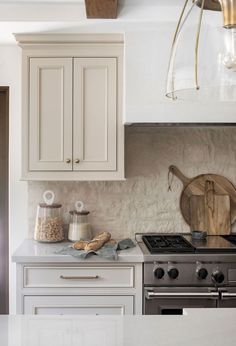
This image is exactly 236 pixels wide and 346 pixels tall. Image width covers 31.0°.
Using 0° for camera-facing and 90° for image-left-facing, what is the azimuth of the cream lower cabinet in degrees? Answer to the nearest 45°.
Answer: approximately 0°

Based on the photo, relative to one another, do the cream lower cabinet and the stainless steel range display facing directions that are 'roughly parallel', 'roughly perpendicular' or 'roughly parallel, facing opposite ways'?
roughly parallel

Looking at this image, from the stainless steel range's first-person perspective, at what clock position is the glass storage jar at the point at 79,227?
The glass storage jar is roughly at 4 o'clock from the stainless steel range.

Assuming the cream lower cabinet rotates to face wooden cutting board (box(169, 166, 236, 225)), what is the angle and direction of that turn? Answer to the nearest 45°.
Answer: approximately 135° to its left

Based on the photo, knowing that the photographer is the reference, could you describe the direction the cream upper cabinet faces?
facing the viewer

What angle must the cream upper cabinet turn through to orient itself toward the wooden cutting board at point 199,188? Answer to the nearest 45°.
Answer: approximately 90° to its left

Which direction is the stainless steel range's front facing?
toward the camera

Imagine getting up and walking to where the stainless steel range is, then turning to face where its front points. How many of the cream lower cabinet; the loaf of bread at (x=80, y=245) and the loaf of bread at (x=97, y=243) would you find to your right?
3

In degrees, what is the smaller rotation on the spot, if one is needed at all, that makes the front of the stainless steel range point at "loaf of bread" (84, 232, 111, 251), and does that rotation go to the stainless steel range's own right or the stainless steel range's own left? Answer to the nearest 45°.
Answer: approximately 90° to the stainless steel range's own right
